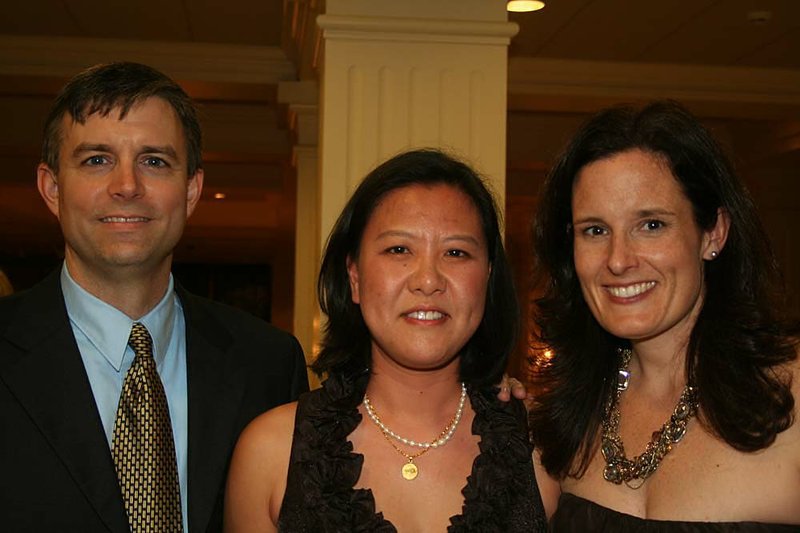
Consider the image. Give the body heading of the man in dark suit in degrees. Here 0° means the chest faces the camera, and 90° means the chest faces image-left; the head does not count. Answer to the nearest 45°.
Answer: approximately 0°

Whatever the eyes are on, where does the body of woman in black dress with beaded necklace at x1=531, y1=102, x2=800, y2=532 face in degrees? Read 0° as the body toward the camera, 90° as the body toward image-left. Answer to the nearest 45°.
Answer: approximately 45°

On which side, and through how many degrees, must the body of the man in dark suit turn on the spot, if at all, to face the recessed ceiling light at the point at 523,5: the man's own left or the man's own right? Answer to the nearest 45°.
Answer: approximately 135° to the man's own left

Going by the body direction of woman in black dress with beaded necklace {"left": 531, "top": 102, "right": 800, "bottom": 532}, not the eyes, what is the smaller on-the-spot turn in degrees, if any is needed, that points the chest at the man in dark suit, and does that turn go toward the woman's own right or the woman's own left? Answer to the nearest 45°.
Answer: approximately 45° to the woman's own right

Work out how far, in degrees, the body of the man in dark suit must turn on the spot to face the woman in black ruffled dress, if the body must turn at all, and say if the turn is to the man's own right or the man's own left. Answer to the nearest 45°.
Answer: approximately 90° to the man's own left

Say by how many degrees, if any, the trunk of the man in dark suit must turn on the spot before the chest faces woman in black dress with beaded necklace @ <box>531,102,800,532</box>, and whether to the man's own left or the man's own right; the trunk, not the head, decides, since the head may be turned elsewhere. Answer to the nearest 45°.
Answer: approximately 90° to the man's own left

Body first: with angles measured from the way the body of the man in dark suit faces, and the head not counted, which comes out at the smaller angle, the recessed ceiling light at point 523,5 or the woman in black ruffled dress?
the woman in black ruffled dress
